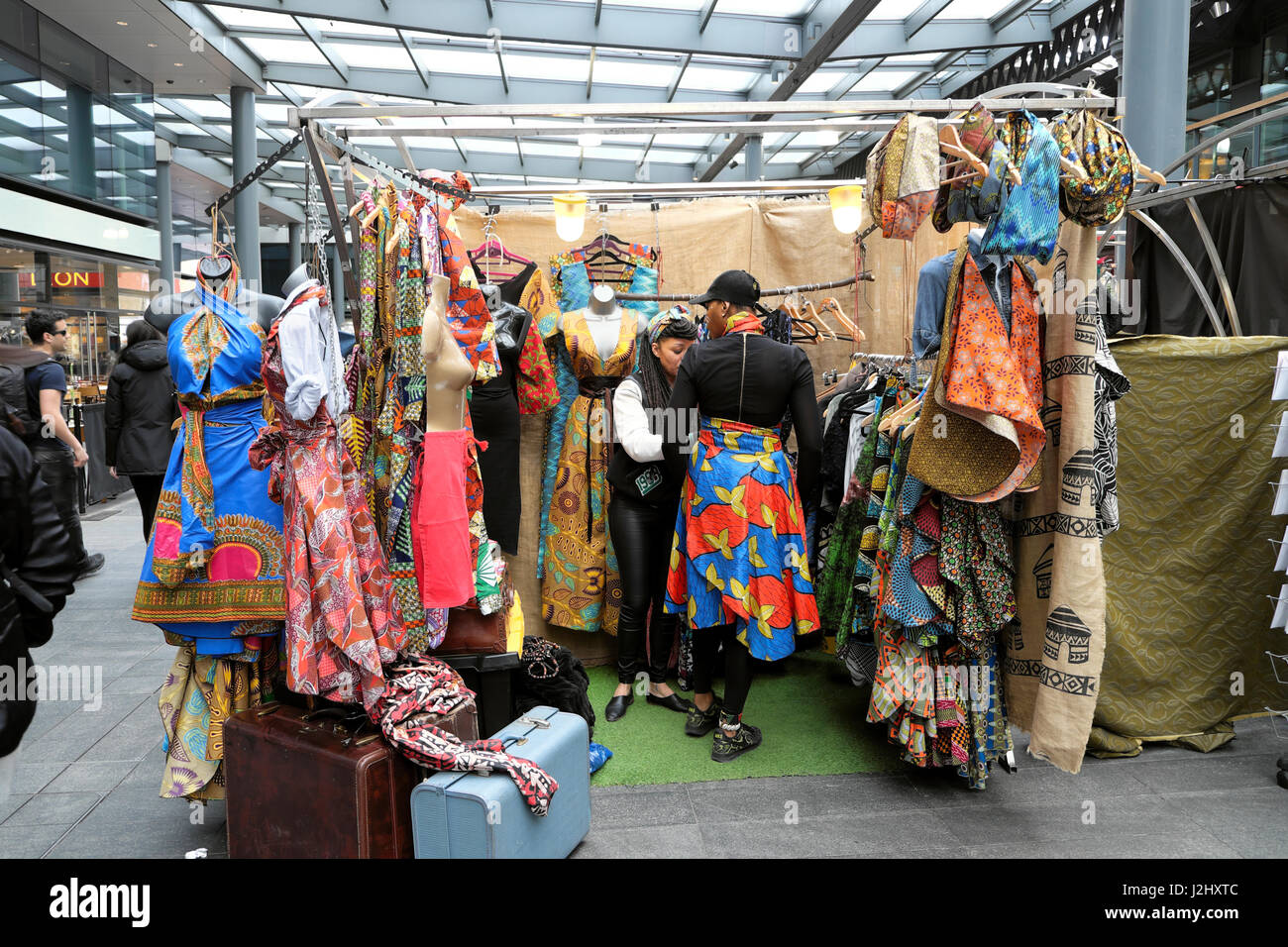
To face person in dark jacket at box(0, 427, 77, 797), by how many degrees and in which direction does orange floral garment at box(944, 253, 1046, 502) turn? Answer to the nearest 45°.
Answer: approximately 90° to its right

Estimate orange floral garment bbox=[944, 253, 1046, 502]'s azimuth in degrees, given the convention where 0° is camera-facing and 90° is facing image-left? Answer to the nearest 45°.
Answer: approximately 315°

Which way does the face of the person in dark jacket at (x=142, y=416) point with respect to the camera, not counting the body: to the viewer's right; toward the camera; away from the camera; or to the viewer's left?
away from the camera

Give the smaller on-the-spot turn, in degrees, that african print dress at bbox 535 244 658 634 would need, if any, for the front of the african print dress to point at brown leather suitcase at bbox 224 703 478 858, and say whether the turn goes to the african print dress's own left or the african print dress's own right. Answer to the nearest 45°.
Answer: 0° — it already faces it

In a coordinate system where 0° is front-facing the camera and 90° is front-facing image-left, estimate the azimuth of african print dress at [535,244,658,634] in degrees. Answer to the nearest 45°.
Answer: approximately 0°

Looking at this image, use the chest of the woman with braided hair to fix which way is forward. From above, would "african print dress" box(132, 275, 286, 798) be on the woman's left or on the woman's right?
on the woman's right
